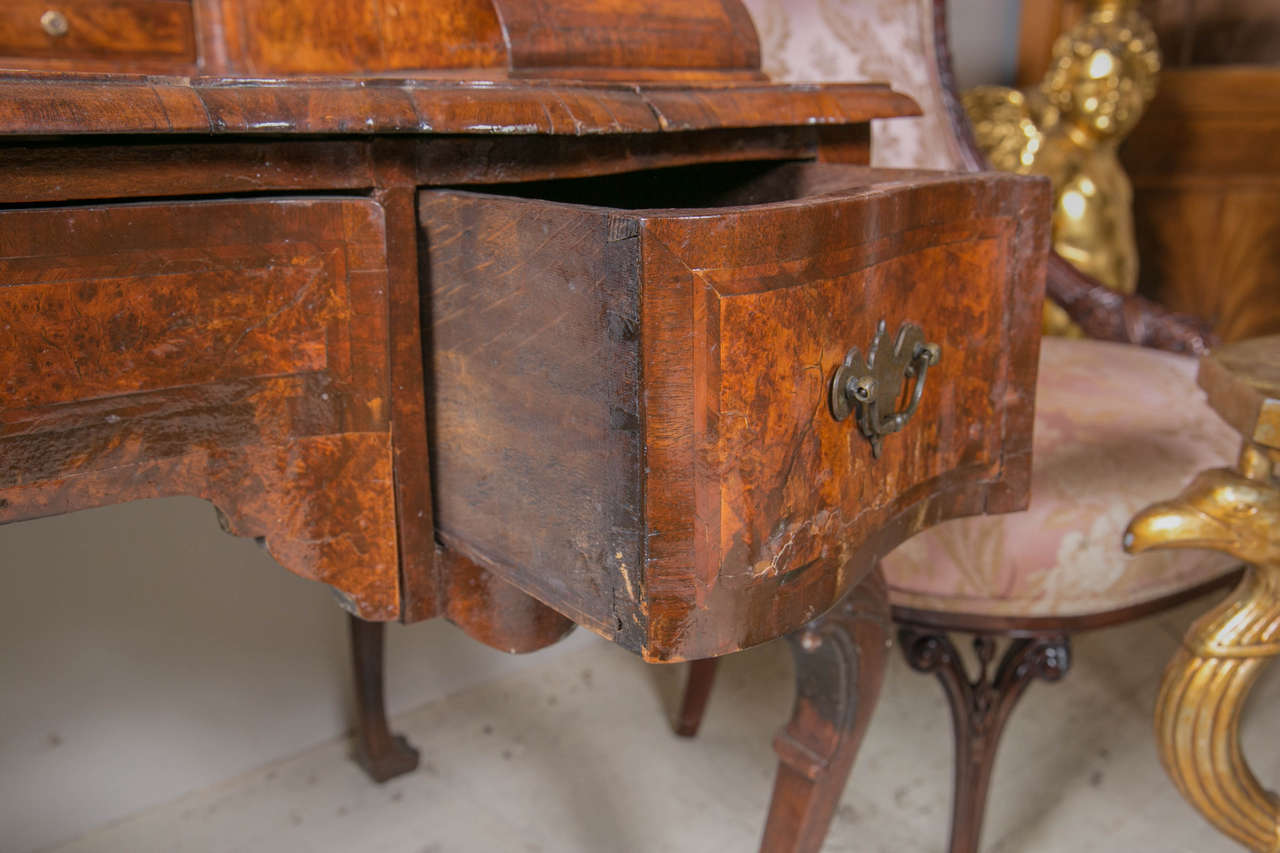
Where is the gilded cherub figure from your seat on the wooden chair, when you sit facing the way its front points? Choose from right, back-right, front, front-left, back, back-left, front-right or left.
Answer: back-left

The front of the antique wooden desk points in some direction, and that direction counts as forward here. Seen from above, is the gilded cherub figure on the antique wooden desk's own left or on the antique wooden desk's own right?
on the antique wooden desk's own left

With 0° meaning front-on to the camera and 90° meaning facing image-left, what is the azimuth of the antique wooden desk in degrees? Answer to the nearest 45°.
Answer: approximately 315°

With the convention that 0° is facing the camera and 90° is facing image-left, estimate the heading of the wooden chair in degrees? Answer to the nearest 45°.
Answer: approximately 315°
